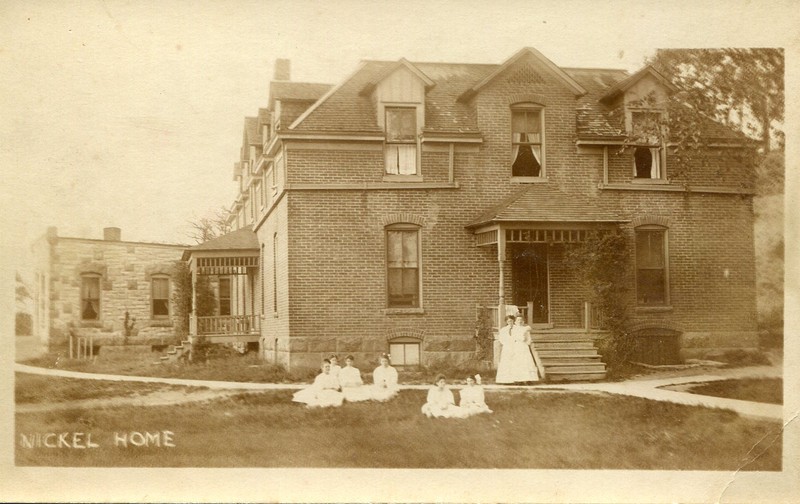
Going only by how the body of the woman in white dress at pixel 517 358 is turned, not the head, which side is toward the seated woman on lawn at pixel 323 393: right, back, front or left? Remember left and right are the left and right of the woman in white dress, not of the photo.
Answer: right

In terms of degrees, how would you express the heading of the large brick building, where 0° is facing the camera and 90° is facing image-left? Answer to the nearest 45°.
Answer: approximately 0°

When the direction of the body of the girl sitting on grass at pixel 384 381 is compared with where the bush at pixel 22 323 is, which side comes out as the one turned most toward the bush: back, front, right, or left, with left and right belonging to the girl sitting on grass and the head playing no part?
right

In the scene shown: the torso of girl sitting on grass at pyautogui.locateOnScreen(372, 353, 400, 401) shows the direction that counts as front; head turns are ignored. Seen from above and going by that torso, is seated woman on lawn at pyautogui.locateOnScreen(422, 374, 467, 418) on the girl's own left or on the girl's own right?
on the girl's own left

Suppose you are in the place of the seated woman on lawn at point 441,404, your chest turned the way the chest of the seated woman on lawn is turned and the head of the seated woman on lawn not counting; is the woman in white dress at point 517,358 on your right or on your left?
on your left
